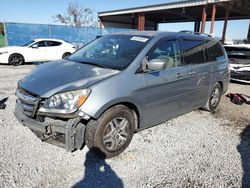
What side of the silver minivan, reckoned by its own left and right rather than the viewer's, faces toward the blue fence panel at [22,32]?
right

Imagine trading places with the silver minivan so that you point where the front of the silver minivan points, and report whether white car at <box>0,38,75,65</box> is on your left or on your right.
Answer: on your right

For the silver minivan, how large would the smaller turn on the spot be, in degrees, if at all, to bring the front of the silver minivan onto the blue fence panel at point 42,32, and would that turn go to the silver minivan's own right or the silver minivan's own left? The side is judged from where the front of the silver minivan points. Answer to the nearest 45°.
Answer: approximately 135° to the silver minivan's own right

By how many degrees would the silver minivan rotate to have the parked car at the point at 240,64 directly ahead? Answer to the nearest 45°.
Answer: approximately 180°

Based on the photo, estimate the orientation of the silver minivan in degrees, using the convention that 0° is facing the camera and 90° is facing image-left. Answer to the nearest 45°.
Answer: approximately 45°
